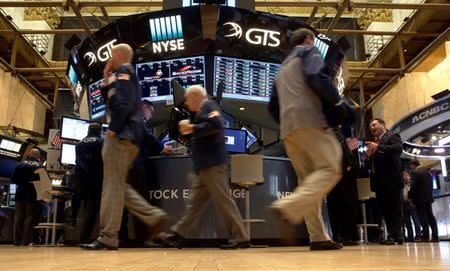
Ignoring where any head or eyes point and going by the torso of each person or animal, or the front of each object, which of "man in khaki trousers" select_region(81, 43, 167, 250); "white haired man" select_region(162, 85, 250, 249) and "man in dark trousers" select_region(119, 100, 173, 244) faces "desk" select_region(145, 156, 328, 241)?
the man in dark trousers

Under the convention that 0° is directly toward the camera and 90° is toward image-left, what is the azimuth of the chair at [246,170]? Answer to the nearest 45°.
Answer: approximately 180°

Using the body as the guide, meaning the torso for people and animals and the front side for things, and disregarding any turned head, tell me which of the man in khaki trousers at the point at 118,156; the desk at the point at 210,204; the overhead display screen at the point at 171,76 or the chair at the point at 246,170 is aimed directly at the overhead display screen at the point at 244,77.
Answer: the chair

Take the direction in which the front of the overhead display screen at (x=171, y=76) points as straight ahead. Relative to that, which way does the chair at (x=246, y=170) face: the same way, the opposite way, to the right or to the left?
the opposite way

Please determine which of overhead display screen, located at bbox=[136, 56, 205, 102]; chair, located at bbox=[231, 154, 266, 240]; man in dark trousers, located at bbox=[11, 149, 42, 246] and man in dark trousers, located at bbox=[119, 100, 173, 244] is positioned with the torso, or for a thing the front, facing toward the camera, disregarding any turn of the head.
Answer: the overhead display screen

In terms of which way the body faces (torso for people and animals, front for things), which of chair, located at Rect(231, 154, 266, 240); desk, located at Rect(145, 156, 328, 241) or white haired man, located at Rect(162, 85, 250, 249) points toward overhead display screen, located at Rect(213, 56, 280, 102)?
the chair

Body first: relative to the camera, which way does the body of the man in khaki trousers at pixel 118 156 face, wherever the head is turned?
to the viewer's left

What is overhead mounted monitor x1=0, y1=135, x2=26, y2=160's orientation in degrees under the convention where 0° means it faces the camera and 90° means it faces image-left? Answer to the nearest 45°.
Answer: approximately 315°

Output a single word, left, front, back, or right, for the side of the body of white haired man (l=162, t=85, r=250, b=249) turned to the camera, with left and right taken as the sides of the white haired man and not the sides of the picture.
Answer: left
